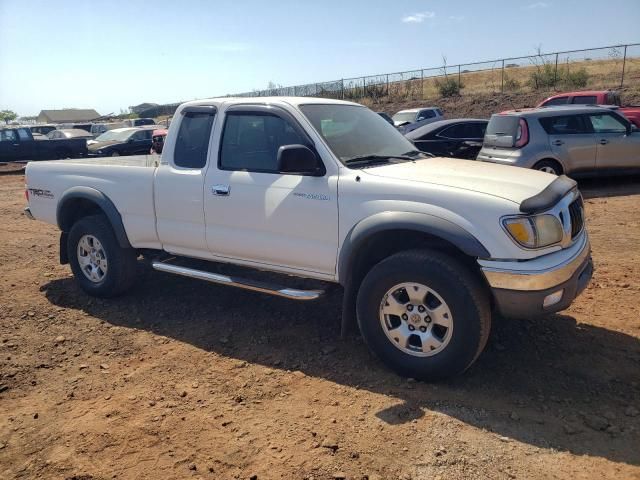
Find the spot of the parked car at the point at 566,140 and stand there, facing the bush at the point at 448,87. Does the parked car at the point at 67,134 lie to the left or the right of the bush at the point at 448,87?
left

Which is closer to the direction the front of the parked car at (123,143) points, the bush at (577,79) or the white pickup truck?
the white pickup truck

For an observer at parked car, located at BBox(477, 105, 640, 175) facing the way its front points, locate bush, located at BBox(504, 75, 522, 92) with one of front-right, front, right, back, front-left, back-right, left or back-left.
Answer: front-left

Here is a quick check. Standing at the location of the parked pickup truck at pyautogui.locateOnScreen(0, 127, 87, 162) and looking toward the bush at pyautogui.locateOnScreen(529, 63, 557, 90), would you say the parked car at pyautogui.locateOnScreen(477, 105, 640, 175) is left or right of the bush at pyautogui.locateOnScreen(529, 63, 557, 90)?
right

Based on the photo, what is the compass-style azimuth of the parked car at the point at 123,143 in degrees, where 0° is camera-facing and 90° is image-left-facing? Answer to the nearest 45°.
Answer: approximately 45°

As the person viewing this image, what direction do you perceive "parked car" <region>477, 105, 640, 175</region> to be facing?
facing away from the viewer and to the right of the viewer

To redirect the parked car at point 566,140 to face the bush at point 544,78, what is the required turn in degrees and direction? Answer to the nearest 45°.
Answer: approximately 45° to its left

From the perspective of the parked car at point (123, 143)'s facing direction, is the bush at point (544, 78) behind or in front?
behind

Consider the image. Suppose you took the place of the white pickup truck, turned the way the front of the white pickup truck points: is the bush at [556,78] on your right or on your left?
on your left

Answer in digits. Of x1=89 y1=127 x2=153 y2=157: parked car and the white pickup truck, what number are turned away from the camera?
0

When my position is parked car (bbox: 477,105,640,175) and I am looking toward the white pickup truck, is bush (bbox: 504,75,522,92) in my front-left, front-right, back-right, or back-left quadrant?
back-right

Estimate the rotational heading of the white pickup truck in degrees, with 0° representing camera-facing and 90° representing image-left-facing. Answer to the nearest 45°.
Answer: approximately 315°

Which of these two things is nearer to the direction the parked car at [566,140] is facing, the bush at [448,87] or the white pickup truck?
the bush

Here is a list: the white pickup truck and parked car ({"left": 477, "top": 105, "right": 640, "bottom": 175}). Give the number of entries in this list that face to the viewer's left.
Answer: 0

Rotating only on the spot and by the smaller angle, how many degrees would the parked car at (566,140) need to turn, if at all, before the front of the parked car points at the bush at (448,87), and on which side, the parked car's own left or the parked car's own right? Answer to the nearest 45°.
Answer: approximately 45° to the parked car's own left
